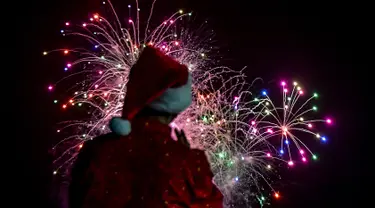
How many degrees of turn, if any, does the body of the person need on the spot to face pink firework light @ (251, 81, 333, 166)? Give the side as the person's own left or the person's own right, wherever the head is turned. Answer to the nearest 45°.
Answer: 0° — they already face it

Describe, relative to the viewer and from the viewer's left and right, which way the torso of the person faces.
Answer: facing away from the viewer and to the right of the viewer

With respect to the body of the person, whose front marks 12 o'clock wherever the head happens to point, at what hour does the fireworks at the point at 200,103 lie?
The fireworks is roughly at 11 o'clock from the person.
